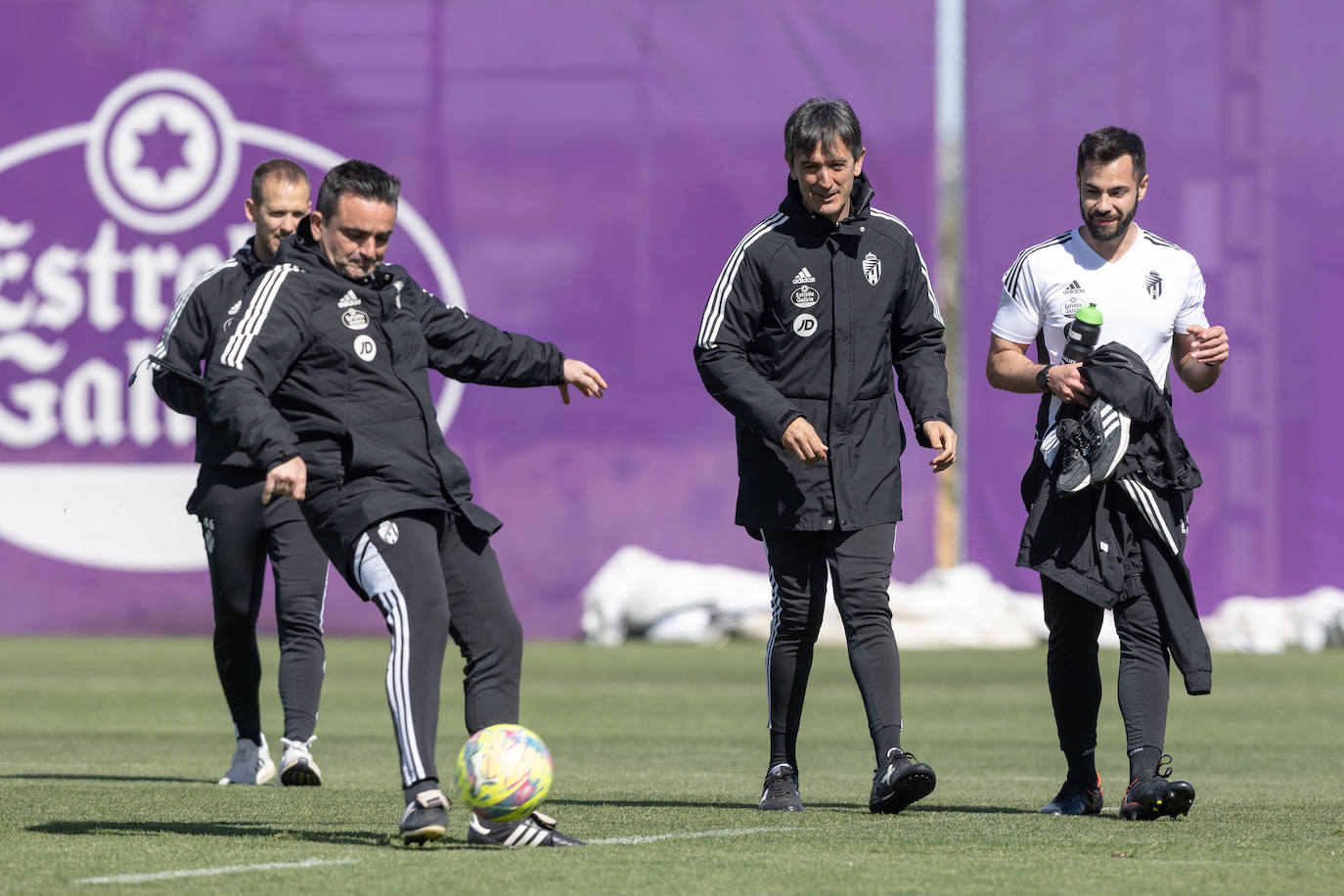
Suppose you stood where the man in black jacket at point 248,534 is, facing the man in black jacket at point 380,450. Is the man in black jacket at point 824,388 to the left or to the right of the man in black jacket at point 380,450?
left

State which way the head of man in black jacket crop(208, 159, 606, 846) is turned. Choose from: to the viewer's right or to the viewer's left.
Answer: to the viewer's right

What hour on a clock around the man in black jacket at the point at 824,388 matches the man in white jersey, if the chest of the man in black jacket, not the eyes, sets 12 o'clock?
The man in white jersey is roughly at 9 o'clock from the man in black jacket.

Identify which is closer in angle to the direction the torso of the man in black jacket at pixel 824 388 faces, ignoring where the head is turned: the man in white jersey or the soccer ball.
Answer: the soccer ball

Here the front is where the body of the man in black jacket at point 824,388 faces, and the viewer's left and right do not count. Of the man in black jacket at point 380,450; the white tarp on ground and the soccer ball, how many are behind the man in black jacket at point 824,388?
1

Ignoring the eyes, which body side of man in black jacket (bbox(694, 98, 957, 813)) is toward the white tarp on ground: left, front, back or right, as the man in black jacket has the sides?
back

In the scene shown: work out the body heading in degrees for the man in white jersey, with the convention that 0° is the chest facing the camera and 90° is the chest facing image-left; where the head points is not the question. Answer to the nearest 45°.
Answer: approximately 0°

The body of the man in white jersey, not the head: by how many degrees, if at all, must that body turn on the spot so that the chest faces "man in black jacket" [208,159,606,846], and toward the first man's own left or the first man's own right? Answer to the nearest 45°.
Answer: approximately 45° to the first man's own right

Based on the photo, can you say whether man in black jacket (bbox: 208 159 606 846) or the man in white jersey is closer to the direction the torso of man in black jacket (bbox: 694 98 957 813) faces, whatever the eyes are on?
the man in black jacket

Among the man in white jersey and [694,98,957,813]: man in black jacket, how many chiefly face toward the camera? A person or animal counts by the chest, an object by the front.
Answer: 2
